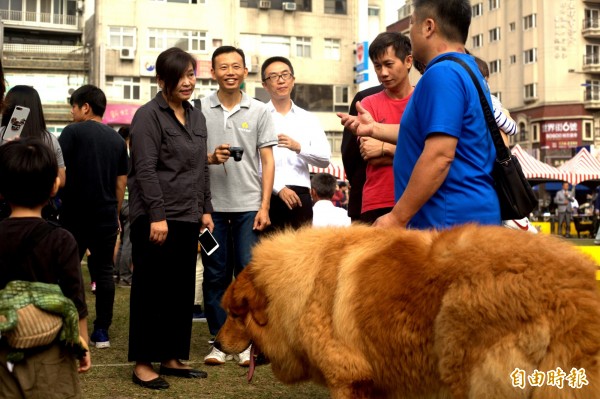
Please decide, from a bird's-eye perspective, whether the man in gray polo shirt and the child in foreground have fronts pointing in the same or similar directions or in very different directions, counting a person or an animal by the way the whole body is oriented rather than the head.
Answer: very different directions

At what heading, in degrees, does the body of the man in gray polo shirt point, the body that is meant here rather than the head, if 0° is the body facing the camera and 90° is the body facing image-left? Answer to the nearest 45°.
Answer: approximately 0°

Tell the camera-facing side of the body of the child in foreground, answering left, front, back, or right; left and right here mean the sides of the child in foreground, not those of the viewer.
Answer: back

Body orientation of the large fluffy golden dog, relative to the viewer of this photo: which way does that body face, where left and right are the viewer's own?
facing to the left of the viewer

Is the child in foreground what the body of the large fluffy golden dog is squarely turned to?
yes

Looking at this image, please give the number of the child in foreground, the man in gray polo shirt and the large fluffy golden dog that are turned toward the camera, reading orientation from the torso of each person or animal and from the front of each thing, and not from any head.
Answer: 1

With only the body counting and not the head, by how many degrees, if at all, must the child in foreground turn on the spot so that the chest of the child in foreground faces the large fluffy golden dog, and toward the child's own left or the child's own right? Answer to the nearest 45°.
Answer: approximately 135° to the child's own right

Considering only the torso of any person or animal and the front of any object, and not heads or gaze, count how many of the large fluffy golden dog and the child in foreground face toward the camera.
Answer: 0

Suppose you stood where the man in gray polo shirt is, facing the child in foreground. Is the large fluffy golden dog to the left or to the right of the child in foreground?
left

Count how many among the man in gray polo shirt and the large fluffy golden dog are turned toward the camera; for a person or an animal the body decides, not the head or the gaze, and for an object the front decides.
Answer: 1

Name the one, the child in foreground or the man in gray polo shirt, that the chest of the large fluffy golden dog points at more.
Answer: the child in foreground

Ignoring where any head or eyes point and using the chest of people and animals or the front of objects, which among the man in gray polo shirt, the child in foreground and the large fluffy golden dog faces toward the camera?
the man in gray polo shirt
